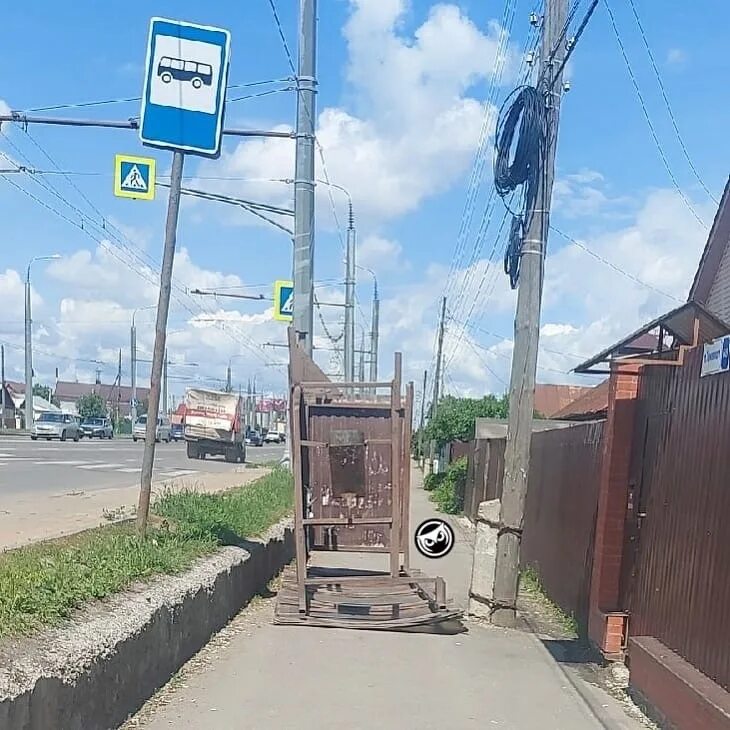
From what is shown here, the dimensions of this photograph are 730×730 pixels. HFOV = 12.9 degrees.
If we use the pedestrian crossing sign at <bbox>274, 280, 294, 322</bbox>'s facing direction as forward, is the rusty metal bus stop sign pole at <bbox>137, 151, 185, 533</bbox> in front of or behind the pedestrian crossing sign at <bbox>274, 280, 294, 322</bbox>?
in front

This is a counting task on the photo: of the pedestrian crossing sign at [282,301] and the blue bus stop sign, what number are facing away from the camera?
0

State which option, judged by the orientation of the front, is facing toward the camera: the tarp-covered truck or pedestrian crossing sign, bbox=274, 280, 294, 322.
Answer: the pedestrian crossing sign

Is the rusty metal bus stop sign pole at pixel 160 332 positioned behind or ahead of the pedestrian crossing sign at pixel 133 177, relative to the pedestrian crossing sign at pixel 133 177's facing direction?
ahead

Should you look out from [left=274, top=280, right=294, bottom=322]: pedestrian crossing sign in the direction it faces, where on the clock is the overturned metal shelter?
The overturned metal shelter is roughly at 12 o'clock from the pedestrian crossing sign.

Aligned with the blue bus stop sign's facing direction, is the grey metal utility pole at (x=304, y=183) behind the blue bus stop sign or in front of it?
behind

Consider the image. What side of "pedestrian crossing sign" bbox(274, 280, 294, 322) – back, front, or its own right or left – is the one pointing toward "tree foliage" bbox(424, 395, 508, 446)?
back

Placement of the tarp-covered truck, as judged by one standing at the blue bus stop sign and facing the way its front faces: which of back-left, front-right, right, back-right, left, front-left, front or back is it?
back

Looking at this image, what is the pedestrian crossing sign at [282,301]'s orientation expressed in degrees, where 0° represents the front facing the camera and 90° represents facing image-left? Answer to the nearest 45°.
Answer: approximately 0°

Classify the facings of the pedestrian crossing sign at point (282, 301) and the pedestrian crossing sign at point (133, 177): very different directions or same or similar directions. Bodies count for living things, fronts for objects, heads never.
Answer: same or similar directions

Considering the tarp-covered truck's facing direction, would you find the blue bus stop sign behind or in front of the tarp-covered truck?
behind

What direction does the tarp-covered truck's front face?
away from the camera

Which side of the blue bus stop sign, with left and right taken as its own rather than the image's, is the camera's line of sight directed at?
front

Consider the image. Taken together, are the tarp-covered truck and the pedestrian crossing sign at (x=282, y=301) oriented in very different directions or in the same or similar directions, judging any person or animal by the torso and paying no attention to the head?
very different directions

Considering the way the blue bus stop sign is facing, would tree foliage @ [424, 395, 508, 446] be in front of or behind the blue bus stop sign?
behind
